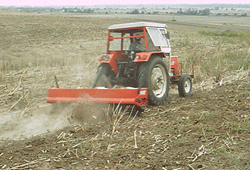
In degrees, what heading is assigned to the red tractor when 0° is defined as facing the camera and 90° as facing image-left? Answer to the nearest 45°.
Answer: approximately 225°
